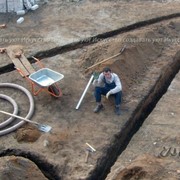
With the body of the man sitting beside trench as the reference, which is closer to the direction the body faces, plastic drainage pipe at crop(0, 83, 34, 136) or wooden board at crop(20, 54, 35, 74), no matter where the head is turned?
the plastic drainage pipe

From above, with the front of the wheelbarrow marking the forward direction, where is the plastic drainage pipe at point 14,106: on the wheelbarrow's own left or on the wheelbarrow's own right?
on the wheelbarrow's own right

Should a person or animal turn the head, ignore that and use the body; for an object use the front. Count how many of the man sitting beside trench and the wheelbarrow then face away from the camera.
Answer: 0

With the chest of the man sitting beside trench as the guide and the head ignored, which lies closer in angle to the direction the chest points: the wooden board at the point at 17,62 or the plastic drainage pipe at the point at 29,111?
the plastic drainage pipe

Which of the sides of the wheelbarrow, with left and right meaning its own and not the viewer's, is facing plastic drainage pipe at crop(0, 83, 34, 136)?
right

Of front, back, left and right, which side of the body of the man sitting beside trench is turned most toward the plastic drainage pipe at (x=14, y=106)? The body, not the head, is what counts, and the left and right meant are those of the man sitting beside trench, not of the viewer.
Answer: right

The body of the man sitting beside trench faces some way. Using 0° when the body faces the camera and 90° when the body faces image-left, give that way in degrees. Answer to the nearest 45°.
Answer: approximately 0°

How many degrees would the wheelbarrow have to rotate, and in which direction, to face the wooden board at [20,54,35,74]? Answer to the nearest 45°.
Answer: approximately 135° to its left

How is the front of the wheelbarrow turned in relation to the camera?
facing the viewer and to the right of the viewer

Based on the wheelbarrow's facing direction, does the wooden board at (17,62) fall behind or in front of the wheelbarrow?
behind

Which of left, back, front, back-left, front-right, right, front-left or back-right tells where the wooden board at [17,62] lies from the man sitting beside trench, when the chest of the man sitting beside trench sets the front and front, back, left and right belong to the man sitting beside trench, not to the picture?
back-right

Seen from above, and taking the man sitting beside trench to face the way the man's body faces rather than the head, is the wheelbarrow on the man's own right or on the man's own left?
on the man's own right
